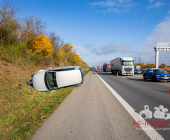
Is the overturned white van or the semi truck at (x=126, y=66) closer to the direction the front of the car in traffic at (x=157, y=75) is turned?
the overturned white van

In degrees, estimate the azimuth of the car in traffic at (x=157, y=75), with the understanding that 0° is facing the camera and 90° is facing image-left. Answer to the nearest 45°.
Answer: approximately 315°

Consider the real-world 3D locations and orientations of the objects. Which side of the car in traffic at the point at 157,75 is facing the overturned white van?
right

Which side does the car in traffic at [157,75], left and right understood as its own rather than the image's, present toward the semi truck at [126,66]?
back
